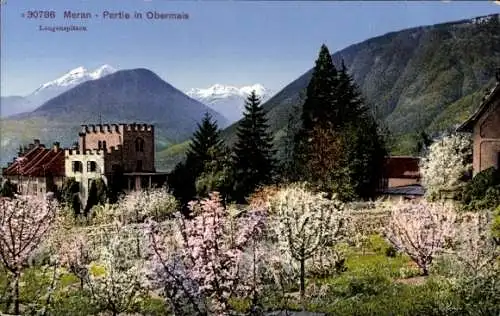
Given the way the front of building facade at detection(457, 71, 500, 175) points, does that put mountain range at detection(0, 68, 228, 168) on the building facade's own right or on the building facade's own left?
on the building facade's own right
